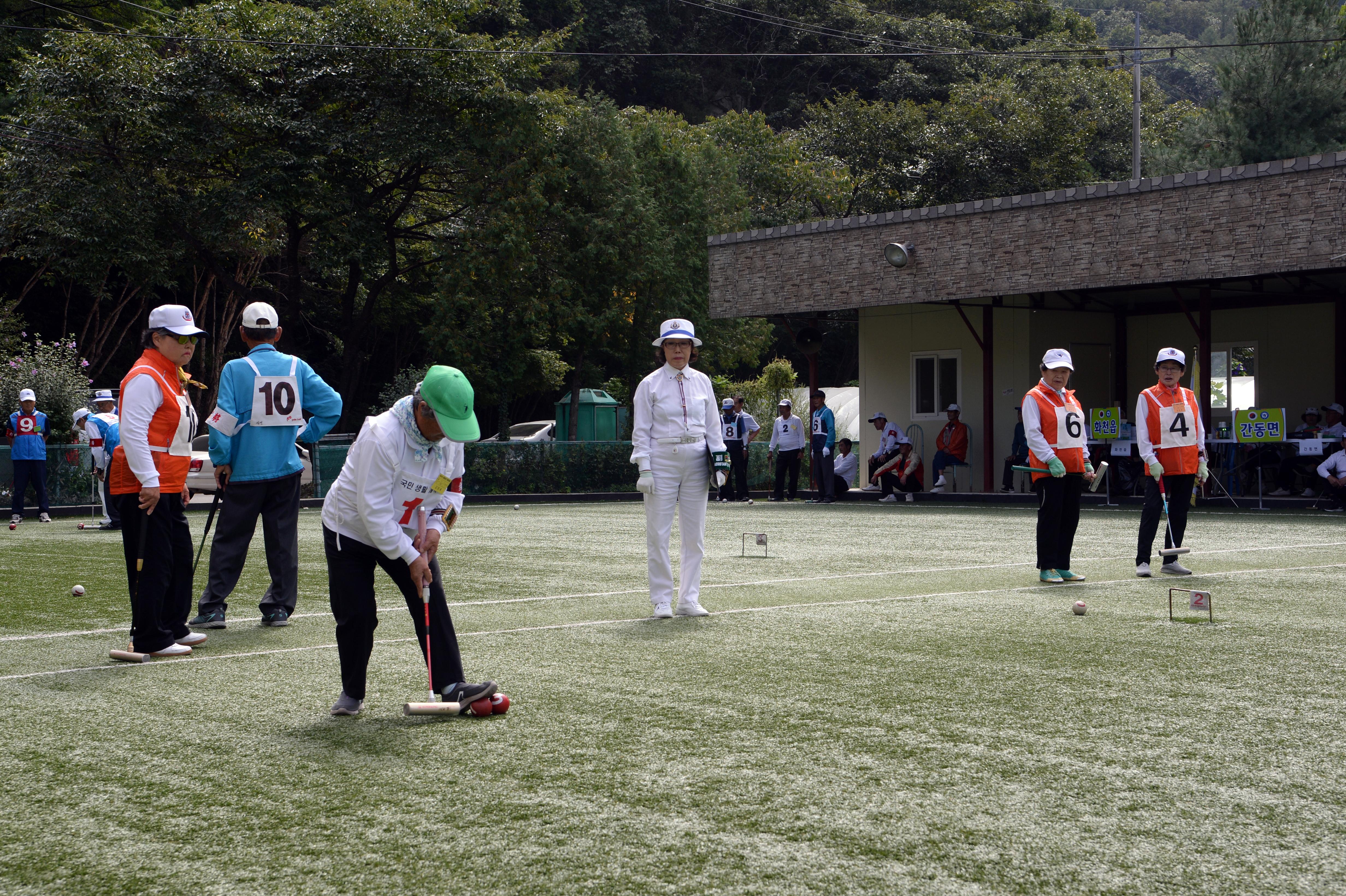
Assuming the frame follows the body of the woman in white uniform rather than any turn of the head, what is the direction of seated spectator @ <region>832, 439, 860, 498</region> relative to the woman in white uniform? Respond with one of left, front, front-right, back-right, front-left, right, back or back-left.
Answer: back

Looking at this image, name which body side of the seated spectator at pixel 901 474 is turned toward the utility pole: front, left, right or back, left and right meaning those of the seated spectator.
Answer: back

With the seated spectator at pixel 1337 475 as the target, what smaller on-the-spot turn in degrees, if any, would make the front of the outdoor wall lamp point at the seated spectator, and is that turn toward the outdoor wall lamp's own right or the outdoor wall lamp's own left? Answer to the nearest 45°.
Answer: approximately 90° to the outdoor wall lamp's own left

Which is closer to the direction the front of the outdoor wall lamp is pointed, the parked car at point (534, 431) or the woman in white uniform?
the woman in white uniform
